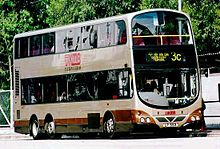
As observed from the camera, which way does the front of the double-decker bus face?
facing the viewer and to the right of the viewer
